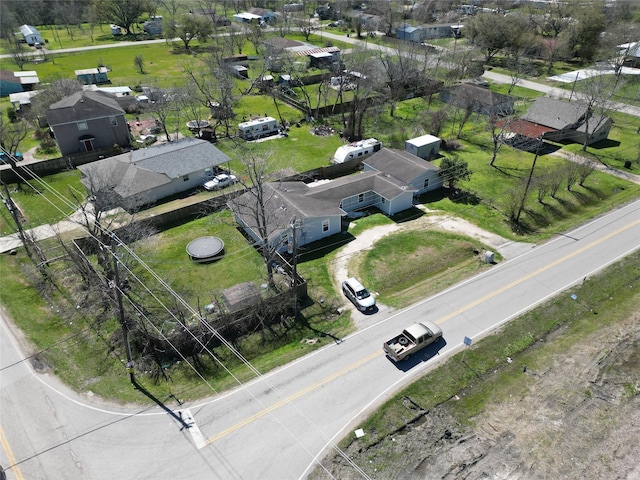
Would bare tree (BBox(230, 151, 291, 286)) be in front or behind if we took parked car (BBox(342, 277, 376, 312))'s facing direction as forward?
behind

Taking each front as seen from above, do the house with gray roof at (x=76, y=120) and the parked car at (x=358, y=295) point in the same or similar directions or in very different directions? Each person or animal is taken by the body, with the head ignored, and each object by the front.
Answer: same or similar directions

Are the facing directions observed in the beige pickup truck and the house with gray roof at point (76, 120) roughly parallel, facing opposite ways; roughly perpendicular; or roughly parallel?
roughly perpendicular

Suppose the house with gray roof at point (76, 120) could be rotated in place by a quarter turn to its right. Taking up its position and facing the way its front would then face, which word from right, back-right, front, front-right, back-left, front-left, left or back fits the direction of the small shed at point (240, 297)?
left

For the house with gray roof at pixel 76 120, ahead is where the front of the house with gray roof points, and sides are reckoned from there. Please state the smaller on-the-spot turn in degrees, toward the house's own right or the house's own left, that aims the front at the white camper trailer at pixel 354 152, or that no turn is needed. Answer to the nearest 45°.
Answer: approximately 45° to the house's own left

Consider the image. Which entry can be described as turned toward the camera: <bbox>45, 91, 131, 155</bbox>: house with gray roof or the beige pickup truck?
the house with gray roof

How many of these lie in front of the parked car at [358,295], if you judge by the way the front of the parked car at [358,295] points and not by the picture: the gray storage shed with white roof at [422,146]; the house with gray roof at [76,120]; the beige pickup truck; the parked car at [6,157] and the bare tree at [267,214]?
1

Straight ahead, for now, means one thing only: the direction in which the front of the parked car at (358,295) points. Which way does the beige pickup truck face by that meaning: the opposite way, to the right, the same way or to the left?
to the left

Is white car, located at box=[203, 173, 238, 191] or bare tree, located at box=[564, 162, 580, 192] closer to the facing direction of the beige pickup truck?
the bare tree

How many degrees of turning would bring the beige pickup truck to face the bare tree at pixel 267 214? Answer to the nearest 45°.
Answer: approximately 90° to its left

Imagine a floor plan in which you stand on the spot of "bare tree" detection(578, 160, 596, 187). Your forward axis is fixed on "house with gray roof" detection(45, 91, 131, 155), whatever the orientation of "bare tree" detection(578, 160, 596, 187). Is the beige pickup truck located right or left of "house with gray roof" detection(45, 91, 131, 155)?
left

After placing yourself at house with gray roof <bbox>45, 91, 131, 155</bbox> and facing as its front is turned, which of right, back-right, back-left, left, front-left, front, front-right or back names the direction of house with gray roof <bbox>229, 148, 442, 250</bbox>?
front-left

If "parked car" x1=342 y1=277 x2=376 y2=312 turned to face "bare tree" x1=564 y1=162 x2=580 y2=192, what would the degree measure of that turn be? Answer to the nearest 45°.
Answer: approximately 90° to its left

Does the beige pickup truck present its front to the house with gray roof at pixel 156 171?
no

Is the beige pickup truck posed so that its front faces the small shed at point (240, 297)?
no

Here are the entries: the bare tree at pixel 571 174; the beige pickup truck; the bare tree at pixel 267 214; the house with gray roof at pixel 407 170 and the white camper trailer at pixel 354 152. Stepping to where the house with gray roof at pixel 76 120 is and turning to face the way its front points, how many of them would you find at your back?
0

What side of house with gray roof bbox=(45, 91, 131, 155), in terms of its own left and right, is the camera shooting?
front

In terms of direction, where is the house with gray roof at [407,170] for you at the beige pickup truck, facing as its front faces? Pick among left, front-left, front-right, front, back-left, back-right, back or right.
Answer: front-left

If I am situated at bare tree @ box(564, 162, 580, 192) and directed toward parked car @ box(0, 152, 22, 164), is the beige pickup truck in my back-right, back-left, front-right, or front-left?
front-left

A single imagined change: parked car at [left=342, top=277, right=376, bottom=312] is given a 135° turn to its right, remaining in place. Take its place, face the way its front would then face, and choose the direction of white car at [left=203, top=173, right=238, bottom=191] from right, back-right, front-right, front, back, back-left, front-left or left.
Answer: front-right

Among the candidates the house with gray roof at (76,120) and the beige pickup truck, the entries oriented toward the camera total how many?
1

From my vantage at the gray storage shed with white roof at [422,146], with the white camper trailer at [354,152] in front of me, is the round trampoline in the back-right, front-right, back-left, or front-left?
front-left
